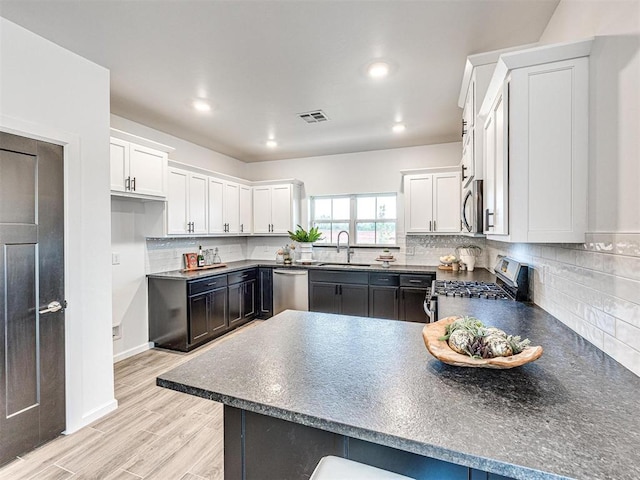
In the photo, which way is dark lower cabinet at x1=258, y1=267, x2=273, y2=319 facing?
toward the camera

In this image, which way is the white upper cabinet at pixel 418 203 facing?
toward the camera

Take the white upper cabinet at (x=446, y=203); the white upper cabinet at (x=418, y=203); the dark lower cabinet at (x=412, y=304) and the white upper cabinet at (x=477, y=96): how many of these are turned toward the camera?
3

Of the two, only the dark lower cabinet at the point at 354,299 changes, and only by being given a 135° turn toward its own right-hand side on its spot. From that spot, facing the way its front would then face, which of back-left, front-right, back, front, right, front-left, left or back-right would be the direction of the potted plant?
front

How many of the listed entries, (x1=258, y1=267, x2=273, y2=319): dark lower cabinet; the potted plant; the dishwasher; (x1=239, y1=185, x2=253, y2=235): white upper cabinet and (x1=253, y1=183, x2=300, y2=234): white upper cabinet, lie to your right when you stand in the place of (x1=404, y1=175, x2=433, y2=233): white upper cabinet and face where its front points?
5

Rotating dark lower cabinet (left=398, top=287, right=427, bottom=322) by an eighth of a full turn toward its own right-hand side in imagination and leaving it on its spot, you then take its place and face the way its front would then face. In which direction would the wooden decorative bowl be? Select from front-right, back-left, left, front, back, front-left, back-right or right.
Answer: front-left

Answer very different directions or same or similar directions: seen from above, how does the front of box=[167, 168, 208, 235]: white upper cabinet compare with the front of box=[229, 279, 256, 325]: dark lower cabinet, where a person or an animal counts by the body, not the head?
same or similar directions

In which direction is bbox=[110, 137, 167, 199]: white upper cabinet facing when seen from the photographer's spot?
facing the viewer and to the right of the viewer

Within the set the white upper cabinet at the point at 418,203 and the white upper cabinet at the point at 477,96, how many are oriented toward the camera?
1

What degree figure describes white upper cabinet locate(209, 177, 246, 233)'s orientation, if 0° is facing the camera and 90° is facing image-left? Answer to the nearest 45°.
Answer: approximately 315°

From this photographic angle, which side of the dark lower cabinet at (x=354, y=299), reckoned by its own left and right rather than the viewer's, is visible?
front

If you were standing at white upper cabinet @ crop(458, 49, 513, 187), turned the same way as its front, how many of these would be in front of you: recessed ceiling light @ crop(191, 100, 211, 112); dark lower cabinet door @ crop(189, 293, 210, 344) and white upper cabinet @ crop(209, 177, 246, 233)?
3
